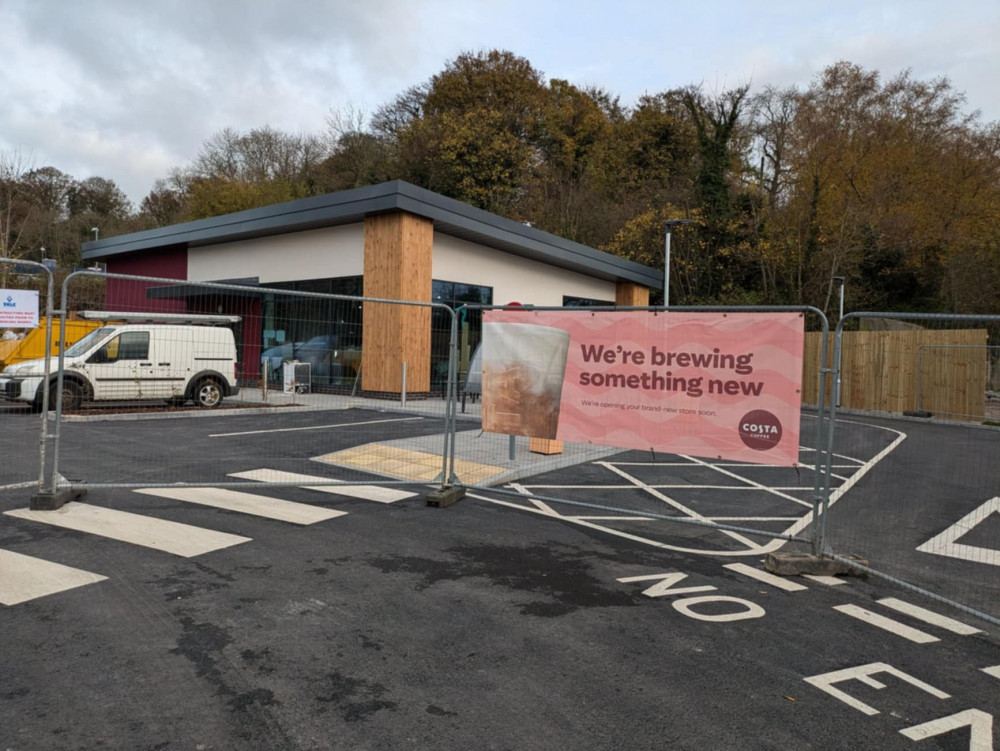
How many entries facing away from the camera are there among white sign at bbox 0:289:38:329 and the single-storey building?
0

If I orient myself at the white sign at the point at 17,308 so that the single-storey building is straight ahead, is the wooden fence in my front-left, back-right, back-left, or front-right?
front-right

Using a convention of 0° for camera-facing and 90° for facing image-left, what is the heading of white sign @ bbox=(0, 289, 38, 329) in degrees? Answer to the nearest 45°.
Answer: approximately 0°

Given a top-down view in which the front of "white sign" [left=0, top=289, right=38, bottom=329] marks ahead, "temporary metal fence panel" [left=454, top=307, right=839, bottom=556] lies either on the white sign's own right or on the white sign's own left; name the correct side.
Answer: on the white sign's own left

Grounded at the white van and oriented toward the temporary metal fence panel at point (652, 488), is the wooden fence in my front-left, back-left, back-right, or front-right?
front-left

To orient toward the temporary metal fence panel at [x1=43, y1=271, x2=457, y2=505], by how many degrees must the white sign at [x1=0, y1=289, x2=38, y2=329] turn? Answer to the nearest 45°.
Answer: approximately 135° to its left

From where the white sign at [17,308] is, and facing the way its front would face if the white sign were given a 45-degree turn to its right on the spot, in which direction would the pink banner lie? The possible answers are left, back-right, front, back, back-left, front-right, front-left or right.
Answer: left

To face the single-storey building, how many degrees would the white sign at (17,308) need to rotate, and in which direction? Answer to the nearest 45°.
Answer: approximately 135° to its left

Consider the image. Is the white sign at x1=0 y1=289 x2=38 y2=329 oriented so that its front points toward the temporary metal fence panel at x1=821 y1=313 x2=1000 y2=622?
no

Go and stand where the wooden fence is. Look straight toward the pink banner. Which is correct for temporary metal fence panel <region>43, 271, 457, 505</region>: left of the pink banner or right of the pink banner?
right

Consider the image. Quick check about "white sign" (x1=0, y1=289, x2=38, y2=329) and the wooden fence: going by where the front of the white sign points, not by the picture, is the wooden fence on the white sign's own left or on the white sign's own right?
on the white sign's own left

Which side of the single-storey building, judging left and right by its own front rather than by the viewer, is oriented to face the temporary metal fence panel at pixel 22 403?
front

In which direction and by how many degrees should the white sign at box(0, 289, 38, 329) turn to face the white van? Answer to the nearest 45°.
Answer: approximately 180°

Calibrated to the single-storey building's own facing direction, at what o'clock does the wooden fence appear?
The wooden fence is roughly at 8 o'clock from the single-storey building.
